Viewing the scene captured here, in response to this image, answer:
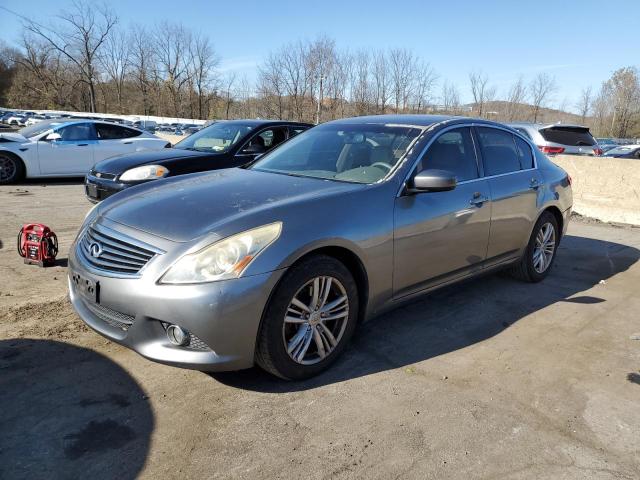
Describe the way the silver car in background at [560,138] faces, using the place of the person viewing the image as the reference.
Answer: facing away from the viewer and to the left of the viewer

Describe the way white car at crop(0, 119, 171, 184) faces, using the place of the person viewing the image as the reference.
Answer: facing to the left of the viewer

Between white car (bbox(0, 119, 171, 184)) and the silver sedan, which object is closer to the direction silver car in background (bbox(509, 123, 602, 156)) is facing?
the white car

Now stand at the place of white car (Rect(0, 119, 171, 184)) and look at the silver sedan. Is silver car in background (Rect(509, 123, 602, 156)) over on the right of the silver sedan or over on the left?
left

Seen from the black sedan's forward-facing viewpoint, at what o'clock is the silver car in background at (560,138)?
The silver car in background is roughly at 7 o'clock from the black sedan.

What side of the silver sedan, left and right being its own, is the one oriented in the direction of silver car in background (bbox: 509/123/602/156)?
back

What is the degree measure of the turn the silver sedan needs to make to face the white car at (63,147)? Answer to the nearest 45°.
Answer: approximately 90° to its right

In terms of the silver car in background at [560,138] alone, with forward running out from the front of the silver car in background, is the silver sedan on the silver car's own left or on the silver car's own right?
on the silver car's own left

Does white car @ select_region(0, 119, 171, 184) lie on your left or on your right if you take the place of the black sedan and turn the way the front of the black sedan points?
on your right

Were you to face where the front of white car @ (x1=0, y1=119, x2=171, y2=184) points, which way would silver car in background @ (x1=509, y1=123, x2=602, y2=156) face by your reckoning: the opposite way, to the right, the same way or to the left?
to the right
